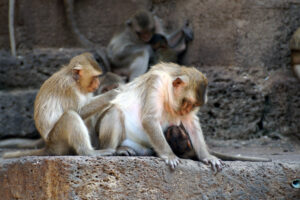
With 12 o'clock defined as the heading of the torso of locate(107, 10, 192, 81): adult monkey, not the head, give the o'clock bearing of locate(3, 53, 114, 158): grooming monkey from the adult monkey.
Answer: The grooming monkey is roughly at 2 o'clock from the adult monkey.

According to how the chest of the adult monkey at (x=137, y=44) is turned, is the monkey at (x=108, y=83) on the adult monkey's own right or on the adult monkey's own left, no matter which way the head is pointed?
on the adult monkey's own right

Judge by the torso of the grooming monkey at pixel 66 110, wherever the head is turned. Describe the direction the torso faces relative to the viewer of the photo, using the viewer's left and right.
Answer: facing to the right of the viewer

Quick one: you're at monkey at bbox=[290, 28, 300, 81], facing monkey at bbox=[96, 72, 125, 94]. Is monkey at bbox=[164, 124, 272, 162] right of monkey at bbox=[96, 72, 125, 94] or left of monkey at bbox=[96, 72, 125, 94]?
left

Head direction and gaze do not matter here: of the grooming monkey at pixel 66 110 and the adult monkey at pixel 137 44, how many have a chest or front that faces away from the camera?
0

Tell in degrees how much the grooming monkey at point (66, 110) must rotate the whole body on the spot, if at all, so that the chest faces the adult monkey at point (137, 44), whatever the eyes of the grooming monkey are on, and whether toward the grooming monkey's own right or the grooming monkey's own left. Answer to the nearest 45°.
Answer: approximately 90° to the grooming monkey's own left

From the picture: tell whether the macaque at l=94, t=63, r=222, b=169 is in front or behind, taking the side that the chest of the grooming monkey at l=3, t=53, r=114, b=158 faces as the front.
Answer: in front

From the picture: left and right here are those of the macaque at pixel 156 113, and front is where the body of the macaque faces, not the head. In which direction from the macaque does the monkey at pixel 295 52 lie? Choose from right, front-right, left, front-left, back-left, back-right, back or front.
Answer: left

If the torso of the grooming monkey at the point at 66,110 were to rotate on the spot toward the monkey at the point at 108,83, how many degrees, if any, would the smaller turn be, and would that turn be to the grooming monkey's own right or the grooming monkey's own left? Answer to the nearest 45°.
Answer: approximately 90° to the grooming monkey's own left

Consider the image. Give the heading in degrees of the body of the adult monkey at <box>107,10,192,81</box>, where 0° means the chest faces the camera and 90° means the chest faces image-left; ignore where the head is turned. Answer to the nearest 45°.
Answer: approximately 315°

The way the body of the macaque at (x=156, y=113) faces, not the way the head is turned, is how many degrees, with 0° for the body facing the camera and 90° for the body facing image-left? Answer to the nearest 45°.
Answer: approximately 315°

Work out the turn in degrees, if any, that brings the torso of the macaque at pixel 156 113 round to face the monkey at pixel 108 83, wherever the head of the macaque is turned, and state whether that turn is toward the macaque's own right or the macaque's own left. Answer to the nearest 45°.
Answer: approximately 135° to the macaque's own left

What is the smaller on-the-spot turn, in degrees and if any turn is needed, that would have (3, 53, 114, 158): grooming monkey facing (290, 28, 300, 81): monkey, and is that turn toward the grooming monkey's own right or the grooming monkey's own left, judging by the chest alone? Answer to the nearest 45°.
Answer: approximately 45° to the grooming monkey's own left

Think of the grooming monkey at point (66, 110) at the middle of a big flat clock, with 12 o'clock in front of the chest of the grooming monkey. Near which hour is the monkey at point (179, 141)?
The monkey is roughly at 1 o'clock from the grooming monkey.
